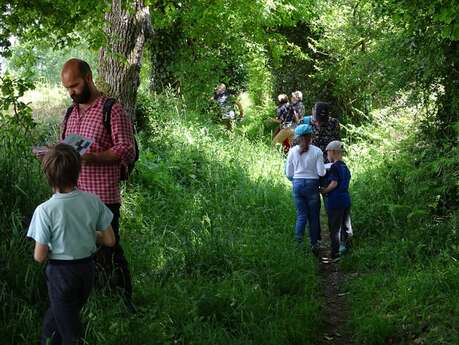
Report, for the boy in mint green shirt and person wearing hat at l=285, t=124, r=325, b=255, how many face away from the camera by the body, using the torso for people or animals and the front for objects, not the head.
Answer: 2

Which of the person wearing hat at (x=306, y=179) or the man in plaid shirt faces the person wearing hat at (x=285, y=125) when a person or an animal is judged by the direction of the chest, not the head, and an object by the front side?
the person wearing hat at (x=306, y=179)

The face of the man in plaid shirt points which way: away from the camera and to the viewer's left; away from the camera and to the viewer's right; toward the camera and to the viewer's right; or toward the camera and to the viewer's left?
toward the camera and to the viewer's left

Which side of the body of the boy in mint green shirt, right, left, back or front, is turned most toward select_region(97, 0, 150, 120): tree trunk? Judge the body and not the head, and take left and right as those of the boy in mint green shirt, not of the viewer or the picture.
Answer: front

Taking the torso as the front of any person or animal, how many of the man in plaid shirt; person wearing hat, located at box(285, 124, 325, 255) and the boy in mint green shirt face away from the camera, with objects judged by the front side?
2

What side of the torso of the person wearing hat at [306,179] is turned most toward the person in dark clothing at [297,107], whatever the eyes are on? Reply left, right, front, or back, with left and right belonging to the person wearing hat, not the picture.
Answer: front

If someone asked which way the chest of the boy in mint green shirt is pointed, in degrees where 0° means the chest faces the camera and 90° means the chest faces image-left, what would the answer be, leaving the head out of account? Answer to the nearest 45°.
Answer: approximately 180°

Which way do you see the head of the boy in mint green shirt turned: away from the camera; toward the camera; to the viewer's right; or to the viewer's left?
away from the camera

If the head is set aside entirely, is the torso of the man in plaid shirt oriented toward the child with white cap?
no

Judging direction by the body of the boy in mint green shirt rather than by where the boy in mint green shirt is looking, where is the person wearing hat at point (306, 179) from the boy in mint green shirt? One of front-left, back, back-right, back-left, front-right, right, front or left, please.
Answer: front-right

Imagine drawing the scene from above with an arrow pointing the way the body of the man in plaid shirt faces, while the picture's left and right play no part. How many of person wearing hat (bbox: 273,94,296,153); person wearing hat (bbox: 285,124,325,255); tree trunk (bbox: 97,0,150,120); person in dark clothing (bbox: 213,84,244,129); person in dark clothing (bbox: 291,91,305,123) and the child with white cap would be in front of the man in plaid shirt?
0

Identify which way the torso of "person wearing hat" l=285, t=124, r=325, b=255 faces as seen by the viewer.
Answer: away from the camera

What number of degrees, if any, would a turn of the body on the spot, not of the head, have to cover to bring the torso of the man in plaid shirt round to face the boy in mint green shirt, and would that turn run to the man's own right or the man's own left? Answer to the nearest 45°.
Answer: approximately 45° to the man's own left

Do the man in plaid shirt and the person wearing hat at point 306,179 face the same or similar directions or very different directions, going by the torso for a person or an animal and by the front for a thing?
very different directions

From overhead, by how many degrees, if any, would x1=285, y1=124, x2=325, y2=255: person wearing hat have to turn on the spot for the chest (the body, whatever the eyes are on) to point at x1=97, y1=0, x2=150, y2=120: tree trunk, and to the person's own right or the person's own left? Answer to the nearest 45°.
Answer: approximately 90° to the person's own left

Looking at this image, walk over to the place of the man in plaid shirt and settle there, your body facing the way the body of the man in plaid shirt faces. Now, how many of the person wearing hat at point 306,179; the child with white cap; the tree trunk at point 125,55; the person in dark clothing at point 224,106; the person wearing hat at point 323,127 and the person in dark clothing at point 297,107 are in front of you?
0

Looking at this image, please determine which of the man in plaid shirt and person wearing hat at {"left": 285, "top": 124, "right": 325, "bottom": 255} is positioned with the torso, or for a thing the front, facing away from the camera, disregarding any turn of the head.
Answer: the person wearing hat

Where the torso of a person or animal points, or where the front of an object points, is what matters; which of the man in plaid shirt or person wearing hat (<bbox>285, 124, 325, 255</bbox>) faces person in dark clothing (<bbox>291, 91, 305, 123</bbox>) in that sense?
the person wearing hat
